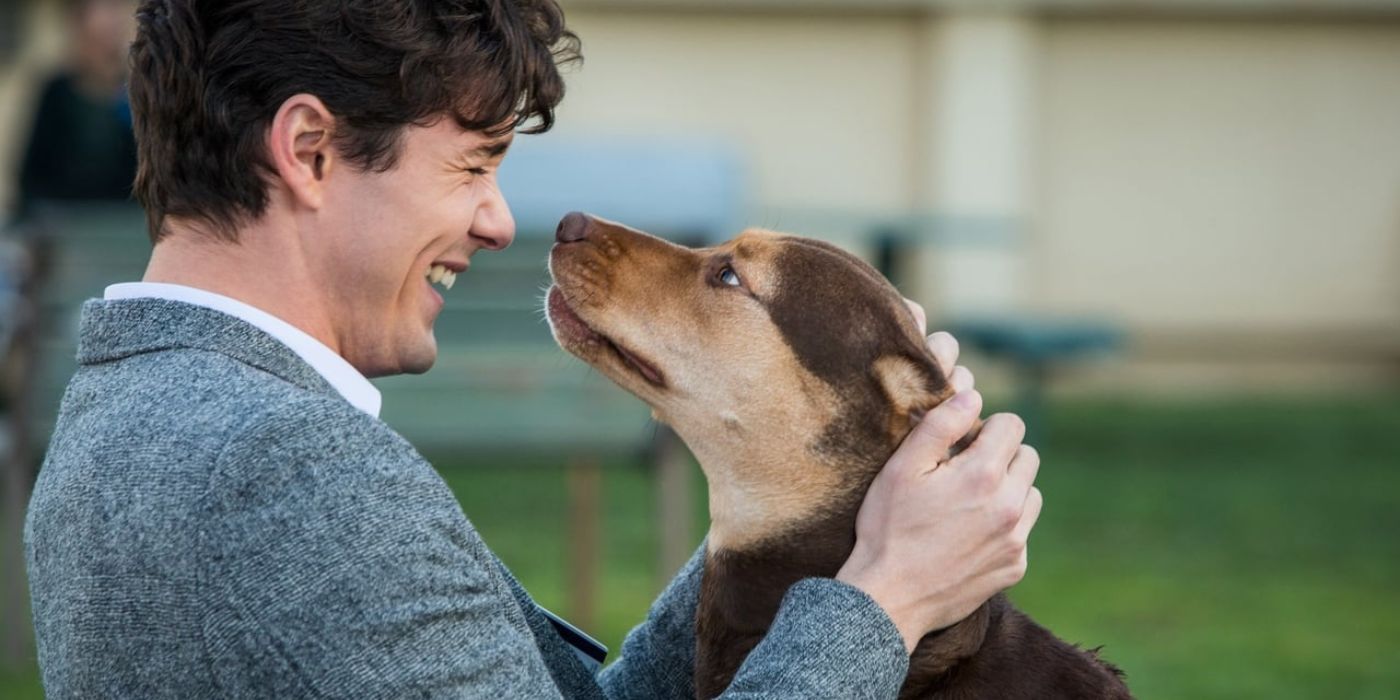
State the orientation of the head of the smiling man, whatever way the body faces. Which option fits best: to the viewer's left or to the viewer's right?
to the viewer's right

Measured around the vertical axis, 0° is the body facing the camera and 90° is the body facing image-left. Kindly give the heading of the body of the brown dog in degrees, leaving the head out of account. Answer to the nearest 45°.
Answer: approximately 90°

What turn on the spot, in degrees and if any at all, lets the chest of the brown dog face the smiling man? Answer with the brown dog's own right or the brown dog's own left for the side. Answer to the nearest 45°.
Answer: approximately 45° to the brown dog's own left
